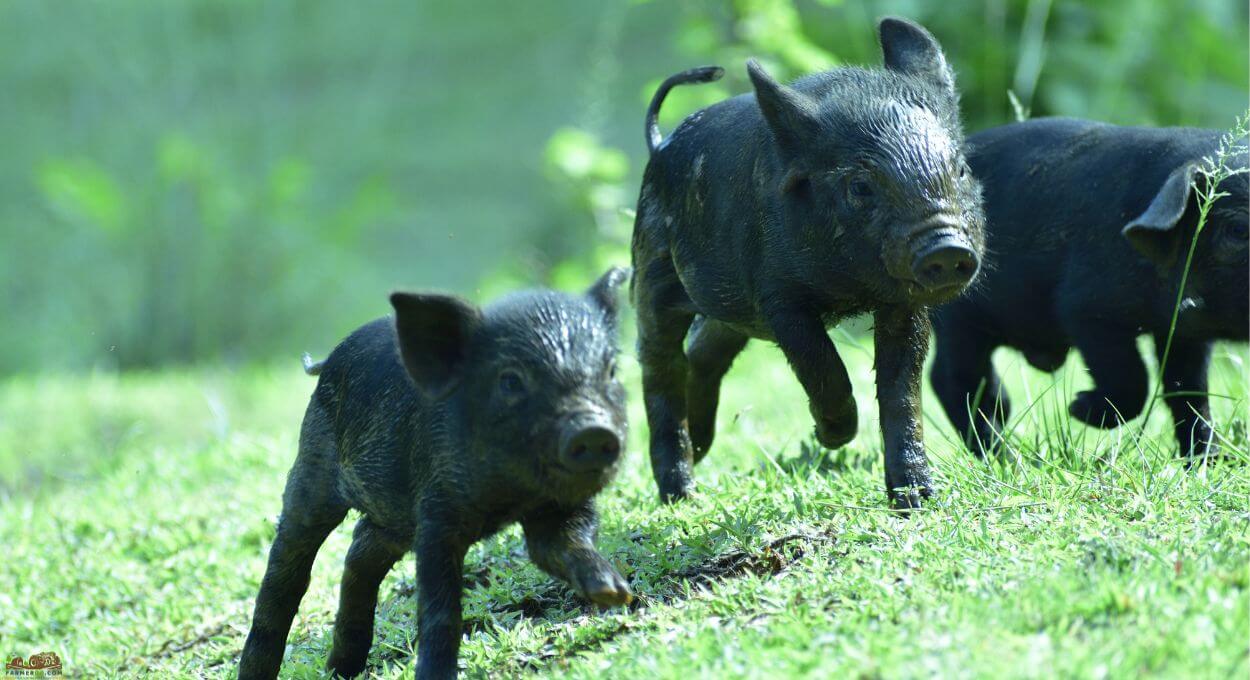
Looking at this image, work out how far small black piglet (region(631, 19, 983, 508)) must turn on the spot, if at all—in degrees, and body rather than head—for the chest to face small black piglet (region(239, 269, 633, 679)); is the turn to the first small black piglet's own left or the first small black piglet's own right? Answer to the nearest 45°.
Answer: approximately 90° to the first small black piglet's own right

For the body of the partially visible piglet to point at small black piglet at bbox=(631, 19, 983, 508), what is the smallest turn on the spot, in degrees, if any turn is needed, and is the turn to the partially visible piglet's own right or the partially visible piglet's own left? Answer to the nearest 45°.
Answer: approximately 135° to the partially visible piglet's own right

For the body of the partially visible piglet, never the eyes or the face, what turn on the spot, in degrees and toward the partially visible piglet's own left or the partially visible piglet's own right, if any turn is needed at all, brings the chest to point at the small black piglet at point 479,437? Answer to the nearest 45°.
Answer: approximately 135° to the partially visible piglet's own right

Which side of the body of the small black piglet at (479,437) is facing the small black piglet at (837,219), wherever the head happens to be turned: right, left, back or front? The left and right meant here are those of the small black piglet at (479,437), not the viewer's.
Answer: left

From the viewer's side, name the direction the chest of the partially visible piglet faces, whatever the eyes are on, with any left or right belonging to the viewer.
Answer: facing to the right of the viewer

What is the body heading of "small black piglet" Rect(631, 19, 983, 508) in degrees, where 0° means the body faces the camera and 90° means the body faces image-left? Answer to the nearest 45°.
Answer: approximately 315°
